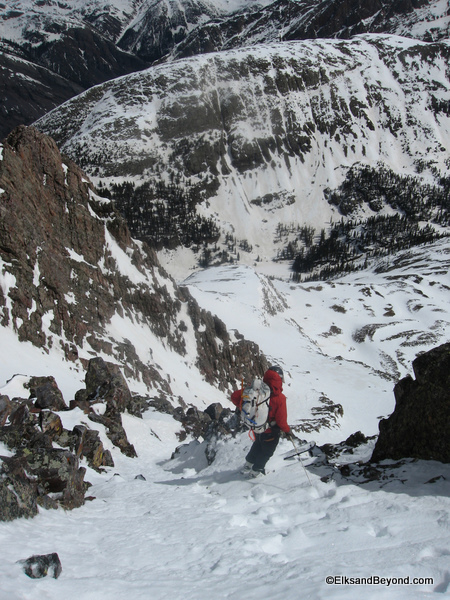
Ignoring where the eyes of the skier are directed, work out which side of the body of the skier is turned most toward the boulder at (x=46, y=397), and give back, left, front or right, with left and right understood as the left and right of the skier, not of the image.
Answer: left

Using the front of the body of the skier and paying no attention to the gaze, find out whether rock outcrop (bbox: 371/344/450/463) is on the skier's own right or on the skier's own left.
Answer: on the skier's own right

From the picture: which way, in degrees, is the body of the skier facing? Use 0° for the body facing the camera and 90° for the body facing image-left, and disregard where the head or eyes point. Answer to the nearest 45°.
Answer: approximately 225°
